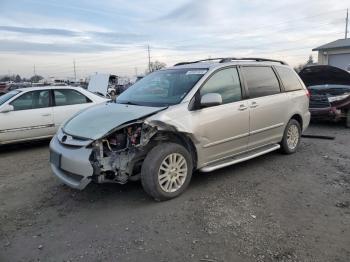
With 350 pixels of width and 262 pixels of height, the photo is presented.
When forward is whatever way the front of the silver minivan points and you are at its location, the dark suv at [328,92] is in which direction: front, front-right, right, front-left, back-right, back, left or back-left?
back

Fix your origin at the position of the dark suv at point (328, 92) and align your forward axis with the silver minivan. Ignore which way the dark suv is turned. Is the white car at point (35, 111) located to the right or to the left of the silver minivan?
right

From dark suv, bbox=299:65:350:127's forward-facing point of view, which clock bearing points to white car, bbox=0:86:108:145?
The white car is roughly at 12 o'clock from the dark suv.

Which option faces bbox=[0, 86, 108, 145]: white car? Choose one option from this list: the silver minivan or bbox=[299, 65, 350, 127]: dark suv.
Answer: the dark suv

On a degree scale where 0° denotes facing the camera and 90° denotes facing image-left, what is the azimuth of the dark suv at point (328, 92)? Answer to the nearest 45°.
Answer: approximately 45°

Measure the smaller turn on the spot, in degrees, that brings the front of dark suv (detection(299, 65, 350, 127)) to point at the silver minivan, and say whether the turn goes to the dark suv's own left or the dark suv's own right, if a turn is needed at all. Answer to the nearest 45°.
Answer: approximately 45° to the dark suv's own left

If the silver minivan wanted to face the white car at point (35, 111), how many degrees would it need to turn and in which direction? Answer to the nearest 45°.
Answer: approximately 90° to its right
